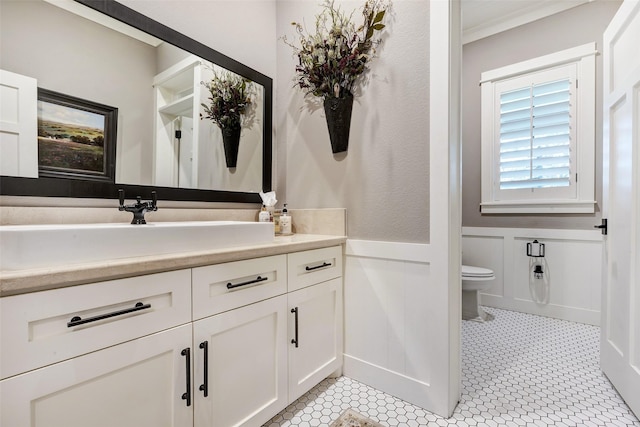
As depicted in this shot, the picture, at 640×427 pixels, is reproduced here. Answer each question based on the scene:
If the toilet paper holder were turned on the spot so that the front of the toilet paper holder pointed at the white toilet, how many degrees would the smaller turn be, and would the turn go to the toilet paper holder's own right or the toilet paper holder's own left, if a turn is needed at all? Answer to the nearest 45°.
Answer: approximately 45° to the toilet paper holder's own right

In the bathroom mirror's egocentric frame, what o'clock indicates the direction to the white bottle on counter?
The white bottle on counter is roughly at 10 o'clock from the bathroom mirror.

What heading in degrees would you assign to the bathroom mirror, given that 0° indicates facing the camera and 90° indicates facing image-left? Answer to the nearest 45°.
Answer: approximately 315°

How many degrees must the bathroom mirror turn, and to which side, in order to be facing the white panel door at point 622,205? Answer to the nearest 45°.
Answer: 0° — it already faces it
